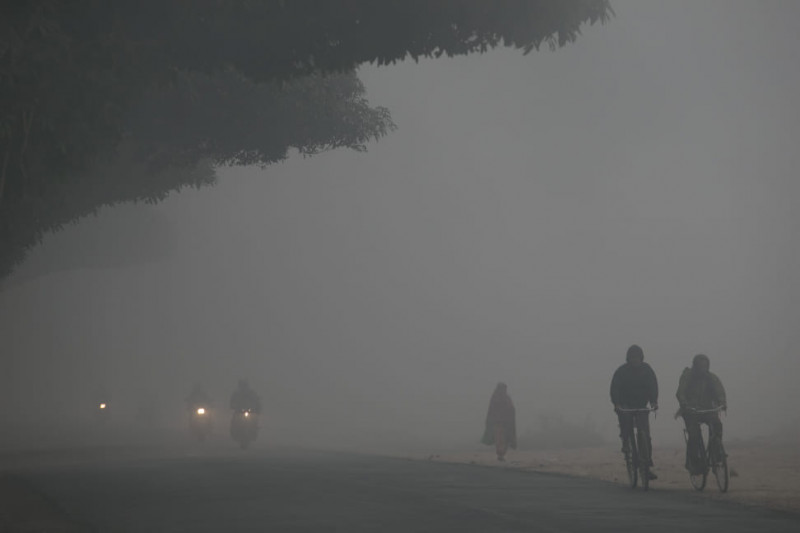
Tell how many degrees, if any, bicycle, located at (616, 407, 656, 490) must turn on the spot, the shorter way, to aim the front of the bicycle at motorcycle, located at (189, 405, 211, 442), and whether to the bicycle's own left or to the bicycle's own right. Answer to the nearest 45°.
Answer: approximately 135° to the bicycle's own right

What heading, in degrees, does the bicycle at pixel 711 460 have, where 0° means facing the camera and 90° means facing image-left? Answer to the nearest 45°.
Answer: approximately 0°

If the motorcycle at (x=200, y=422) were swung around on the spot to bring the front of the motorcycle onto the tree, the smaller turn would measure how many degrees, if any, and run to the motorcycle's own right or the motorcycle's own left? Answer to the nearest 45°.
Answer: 0° — it already faces it

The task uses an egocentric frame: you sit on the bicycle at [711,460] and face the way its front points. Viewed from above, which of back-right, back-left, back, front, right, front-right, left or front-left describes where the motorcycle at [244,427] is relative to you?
back-right

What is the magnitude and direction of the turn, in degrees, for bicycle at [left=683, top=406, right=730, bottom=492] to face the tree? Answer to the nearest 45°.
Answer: approximately 90° to its right

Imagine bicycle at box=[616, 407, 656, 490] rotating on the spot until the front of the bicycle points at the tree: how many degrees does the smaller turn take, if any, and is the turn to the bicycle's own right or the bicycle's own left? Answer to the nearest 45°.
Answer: approximately 90° to the bicycle's own right

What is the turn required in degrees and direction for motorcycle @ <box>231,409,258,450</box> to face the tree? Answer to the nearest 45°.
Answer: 0° — it already faces it

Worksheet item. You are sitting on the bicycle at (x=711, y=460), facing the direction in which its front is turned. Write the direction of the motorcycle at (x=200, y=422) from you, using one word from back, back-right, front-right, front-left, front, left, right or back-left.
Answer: back-right

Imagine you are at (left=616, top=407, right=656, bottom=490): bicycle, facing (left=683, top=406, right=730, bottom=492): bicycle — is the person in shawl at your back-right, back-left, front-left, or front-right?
back-left

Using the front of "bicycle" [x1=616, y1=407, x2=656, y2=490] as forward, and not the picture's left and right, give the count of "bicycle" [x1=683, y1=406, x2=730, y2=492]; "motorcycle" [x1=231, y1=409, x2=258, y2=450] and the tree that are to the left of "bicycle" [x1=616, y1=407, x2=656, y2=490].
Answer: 1

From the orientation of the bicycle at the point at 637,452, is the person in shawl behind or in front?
behind

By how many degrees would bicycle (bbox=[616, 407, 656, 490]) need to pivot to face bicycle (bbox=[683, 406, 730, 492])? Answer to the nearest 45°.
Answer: approximately 90° to its left

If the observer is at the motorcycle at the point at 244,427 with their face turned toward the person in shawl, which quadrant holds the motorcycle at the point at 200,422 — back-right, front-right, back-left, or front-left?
back-left
